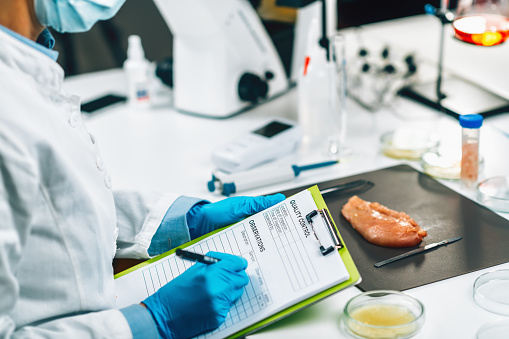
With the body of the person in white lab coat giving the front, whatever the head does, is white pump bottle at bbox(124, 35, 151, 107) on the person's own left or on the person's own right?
on the person's own left

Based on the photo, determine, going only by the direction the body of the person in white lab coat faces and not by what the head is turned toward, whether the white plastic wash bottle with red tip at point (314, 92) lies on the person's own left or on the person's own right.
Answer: on the person's own left

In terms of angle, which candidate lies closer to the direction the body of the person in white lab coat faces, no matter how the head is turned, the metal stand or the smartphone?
the metal stand

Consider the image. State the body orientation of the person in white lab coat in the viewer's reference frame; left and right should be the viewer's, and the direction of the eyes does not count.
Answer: facing to the right of the viewer

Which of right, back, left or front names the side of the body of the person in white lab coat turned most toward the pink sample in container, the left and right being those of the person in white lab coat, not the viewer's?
front

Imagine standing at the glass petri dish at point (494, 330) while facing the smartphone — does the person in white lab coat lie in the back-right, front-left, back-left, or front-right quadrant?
front-left
